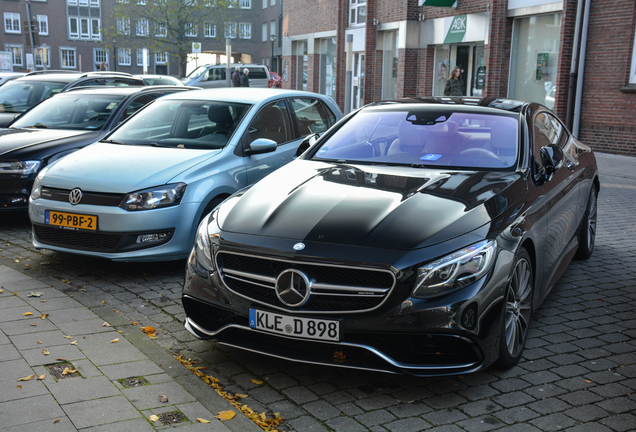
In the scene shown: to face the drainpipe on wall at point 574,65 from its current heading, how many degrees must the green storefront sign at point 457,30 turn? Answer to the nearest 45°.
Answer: approximately 90° to its left

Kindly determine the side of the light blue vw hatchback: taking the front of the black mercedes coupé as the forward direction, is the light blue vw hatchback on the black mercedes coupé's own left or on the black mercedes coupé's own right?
on the black mercedes coupé's own right

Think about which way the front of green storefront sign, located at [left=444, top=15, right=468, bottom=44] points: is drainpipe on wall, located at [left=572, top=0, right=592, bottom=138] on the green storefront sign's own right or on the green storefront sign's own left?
on the green storefront sign's own left

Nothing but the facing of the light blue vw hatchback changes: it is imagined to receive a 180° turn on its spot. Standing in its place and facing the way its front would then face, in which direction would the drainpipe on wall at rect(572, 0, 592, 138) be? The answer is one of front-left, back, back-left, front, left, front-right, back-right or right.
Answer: front

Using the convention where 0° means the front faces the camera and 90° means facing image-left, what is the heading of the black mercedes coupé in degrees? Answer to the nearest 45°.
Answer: approximately 45°

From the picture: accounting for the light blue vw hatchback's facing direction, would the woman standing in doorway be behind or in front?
behind

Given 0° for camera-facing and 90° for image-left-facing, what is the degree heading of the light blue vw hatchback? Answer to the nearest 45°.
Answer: approximately 45°

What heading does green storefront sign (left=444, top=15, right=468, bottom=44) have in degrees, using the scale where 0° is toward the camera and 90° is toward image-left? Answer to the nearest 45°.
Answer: approximately 45°

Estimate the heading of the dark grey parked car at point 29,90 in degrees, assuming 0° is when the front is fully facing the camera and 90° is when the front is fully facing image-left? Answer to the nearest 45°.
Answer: approximately 45°
